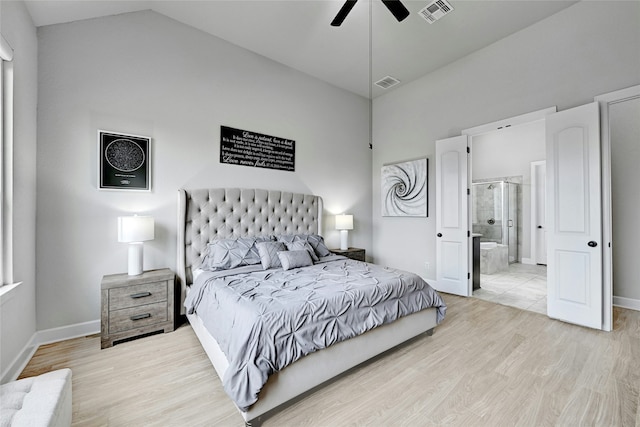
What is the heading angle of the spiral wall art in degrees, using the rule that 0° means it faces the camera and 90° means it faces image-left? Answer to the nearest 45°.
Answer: approximately 45°

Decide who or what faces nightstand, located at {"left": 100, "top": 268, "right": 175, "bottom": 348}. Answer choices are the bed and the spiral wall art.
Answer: the spiral wall art

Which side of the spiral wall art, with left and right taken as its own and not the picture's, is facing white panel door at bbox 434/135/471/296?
left

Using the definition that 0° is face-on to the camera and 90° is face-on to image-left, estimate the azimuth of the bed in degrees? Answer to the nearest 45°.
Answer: approximately 315°

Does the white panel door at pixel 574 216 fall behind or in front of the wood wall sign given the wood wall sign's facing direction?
in front

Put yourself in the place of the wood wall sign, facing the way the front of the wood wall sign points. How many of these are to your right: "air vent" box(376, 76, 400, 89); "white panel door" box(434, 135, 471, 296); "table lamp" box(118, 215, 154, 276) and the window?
2

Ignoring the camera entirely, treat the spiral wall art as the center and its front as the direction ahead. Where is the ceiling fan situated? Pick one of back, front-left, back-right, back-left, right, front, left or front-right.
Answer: front-left

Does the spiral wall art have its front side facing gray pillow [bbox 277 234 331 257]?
yes

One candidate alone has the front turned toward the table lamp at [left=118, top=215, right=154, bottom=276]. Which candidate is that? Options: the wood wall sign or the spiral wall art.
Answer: the spiral wall art

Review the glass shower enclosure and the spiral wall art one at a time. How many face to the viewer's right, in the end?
0

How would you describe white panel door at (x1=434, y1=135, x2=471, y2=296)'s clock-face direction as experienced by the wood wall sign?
The white panel door is roughly at 11 o'clock from the wood wall sign.

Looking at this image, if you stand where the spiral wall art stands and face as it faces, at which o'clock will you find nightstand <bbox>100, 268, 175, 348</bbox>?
The nightstand is roughly at 12 o'clock from the spiral wall art.

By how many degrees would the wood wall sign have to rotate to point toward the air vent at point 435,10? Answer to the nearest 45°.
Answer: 0° — it already faces it

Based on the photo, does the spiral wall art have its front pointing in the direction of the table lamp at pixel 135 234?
yes
